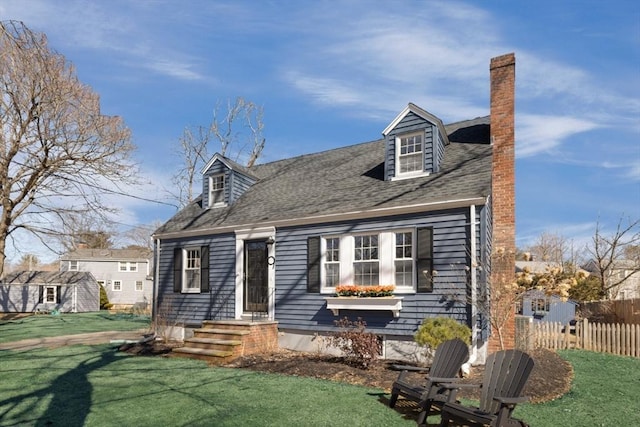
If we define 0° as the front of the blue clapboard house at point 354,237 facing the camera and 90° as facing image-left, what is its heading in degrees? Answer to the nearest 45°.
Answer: approximately 45°
